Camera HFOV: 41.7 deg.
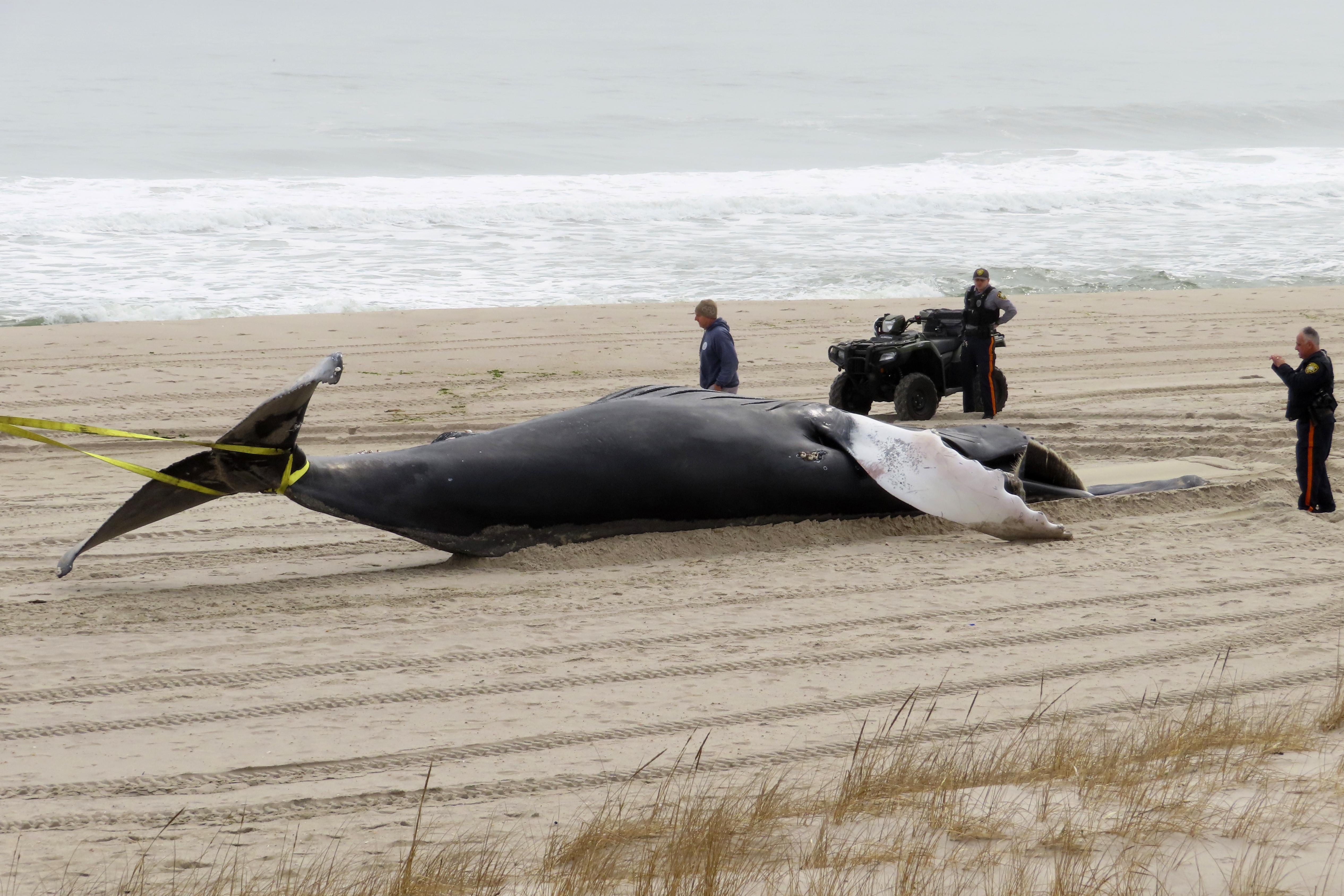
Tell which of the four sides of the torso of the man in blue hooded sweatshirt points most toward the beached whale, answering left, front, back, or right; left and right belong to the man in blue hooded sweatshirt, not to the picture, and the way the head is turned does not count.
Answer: left

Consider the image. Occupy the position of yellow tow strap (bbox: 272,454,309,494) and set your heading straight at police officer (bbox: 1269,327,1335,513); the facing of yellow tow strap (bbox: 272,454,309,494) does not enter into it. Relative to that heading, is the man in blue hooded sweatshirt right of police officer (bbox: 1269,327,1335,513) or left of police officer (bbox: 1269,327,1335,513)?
left

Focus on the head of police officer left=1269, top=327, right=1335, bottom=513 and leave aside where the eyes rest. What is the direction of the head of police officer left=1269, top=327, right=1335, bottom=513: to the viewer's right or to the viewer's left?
to the viewer's left

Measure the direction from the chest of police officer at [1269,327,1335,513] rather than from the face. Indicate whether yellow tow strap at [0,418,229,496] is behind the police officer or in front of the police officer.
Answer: in front

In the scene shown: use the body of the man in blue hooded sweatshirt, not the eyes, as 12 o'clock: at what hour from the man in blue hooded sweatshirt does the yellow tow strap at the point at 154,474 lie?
The yellow tow strap is roughly at 10 o'clock from the man in blue hooded sweatshirt.

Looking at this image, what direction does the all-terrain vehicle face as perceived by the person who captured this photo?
facing the viewer and to the left of the viewer

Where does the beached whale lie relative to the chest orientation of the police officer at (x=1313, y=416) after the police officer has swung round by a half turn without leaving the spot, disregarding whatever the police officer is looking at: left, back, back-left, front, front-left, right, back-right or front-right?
back-right

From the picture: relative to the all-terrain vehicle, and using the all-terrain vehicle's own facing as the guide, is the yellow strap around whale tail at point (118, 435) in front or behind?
in front

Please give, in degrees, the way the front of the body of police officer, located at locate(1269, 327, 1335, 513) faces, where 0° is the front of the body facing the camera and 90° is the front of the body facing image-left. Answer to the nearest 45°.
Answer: approximately 90°

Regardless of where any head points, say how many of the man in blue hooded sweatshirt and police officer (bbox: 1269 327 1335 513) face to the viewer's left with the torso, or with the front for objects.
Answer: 2

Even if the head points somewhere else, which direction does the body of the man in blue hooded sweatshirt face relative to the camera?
to the viewer's left

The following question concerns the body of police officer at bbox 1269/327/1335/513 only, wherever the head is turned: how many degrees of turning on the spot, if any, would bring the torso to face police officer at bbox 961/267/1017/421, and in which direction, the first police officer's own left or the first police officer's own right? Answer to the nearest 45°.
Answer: approximately 45° to the first police officer's own right
